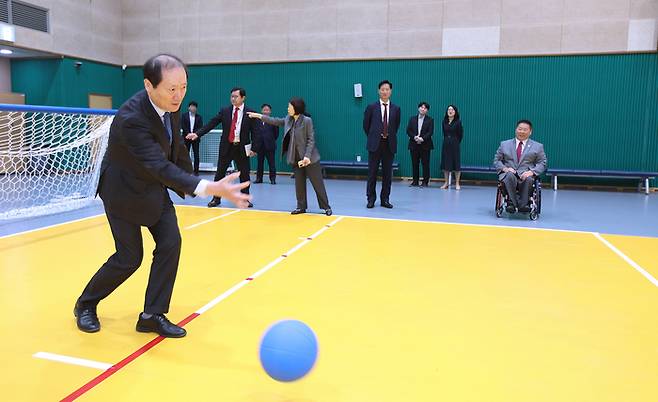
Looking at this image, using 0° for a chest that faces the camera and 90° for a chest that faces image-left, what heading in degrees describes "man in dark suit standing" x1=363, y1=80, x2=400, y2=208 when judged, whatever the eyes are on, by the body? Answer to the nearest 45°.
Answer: approximately 0°

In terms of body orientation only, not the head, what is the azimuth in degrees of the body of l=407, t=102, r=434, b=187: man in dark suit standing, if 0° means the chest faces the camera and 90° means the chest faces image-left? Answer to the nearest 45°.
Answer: approximately 0°

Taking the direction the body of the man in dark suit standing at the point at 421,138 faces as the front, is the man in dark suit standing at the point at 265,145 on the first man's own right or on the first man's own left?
on the first man's own right

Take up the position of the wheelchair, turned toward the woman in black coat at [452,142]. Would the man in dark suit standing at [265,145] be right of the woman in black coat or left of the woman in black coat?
left

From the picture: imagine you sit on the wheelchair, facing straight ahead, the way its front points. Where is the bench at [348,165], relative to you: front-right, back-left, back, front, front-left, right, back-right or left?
back-right

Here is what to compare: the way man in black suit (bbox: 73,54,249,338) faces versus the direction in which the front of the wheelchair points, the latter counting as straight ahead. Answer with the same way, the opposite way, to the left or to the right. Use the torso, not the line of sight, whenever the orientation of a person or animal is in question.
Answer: to the left

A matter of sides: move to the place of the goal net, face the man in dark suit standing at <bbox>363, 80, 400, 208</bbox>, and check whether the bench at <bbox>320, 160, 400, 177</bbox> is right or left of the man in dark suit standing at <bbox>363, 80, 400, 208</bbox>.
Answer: left

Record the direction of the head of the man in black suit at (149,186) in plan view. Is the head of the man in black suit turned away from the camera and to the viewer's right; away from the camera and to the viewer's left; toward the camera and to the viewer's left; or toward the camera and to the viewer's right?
toward the camera and to the viewer's right

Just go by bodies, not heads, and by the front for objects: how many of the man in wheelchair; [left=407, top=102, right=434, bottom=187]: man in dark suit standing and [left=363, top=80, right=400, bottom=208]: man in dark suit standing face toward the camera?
3

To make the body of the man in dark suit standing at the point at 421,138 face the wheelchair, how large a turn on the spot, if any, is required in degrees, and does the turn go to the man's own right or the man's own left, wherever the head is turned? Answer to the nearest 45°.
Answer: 0° — they already face it

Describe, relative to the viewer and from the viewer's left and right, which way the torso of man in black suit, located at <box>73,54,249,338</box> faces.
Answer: facing the viewer and to the right of the viewer

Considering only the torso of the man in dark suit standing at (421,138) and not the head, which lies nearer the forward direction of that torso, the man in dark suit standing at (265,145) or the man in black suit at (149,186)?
the man in black suit
